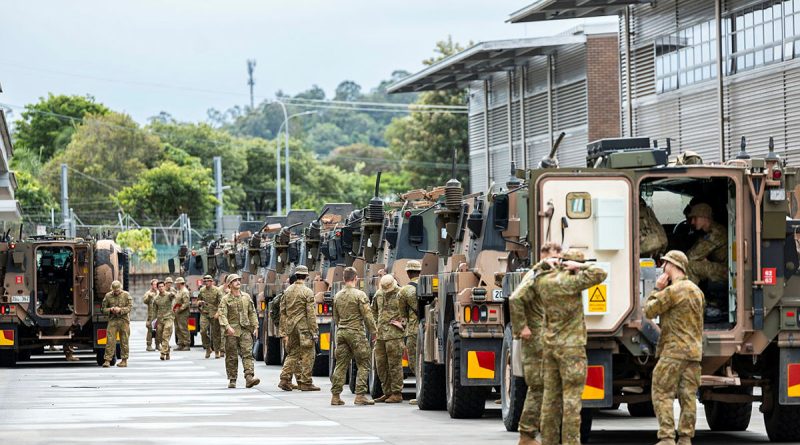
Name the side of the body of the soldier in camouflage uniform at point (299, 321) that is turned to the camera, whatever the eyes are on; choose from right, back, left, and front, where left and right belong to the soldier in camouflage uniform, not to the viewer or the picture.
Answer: back

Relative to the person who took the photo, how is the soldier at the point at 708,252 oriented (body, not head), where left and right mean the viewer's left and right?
facing to the left of the viewer

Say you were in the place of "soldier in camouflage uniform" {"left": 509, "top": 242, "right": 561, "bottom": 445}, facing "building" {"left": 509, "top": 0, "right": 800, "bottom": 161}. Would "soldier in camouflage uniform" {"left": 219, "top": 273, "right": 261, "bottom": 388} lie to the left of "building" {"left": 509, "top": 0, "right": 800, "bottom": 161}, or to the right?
left

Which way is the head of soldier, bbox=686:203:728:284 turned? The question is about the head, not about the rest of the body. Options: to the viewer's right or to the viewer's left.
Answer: to the viewer's left

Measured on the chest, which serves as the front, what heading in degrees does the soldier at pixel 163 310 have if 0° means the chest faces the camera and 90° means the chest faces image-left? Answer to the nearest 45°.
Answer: approximately 0°

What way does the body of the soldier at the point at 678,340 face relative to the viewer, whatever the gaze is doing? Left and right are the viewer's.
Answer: facing away from the viewer and to the left of the viewer

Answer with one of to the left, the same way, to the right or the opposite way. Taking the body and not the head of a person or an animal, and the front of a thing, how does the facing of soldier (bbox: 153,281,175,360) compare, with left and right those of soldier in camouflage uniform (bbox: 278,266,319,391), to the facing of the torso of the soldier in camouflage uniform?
the opposite way

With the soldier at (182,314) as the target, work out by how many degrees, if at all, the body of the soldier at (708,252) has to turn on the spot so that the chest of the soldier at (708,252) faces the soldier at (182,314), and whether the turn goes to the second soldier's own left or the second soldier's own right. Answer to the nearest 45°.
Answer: approximately 45° to the second soldier's own right

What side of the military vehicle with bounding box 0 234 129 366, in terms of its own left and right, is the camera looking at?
back
